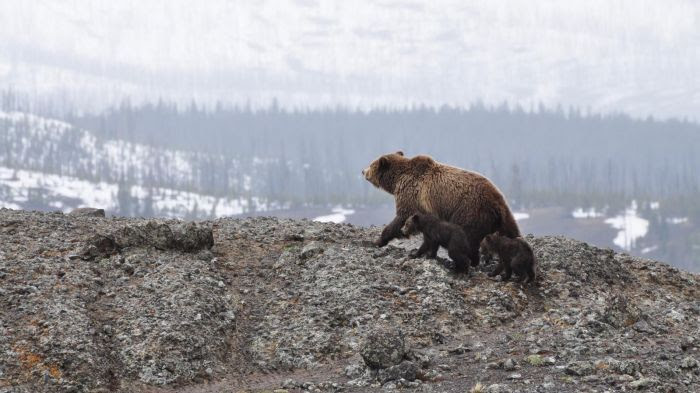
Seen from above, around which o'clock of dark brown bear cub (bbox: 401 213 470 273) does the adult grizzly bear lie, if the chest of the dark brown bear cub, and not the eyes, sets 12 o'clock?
The adult grizzly bear is roughly at 3 o'clock from the dark brown bear cub.

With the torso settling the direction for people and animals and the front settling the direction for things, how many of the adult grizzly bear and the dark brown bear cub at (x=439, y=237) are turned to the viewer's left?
2

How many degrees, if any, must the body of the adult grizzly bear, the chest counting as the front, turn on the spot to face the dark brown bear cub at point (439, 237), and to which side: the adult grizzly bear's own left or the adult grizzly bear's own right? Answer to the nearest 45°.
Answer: approximately 90° to the adult grizzly bear's own left

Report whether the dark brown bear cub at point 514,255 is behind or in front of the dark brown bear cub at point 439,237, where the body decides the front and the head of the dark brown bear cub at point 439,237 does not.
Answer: behind

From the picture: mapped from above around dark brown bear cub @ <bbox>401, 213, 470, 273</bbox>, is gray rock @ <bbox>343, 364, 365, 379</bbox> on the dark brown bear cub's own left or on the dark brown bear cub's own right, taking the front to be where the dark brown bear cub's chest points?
on the dark brown bear cub's own left

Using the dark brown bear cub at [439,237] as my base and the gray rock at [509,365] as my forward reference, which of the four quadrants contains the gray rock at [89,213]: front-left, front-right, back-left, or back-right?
back-right

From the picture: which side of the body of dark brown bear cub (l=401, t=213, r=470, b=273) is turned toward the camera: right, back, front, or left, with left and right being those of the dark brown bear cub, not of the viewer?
left

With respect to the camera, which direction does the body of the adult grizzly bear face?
to the viewer's left

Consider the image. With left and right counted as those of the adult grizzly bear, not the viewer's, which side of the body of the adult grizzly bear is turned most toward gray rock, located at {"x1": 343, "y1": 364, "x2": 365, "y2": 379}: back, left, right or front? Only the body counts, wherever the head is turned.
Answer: left

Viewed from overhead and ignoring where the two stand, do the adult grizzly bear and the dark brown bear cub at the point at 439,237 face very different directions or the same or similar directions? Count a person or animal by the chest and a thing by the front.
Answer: same or similar directions

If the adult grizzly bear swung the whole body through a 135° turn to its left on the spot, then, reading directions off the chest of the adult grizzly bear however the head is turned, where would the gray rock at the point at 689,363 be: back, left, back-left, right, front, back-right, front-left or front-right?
front

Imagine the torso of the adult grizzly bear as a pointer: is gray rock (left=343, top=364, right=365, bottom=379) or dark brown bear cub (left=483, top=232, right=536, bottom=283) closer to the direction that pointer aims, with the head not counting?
the gray rock

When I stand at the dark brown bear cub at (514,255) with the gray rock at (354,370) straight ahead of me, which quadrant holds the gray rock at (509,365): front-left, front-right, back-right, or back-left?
front-left

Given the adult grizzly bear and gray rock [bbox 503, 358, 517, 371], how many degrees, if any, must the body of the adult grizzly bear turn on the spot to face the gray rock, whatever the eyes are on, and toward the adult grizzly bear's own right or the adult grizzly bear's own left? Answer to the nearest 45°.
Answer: approximately 90° to the adult grizzly bear's own left

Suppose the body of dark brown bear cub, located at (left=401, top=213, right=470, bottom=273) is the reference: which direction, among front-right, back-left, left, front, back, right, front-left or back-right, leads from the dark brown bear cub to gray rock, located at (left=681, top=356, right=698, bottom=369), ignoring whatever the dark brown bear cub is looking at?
back-left
